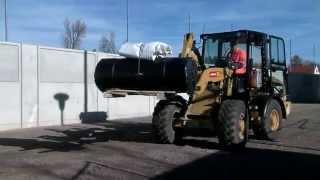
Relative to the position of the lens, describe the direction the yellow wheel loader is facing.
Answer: facing the viewer and to the left of the viewer

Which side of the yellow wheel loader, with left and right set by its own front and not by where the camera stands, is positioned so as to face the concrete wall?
right
